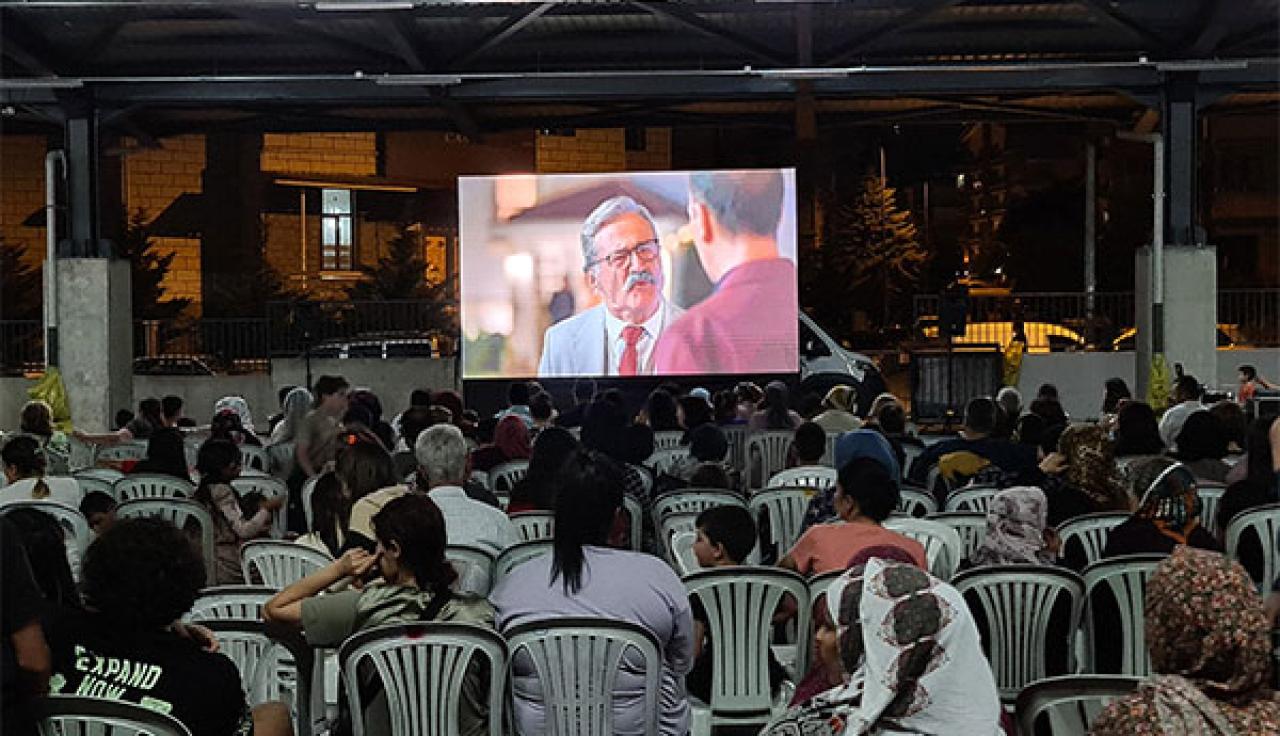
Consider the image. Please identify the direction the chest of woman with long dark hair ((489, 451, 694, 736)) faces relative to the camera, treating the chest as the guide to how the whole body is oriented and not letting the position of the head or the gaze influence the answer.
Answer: away from the camera

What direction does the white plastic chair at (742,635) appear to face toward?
away from the camera

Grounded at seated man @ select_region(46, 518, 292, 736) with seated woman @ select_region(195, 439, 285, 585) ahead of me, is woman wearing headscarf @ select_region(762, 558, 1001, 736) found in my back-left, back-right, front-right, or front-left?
back-right

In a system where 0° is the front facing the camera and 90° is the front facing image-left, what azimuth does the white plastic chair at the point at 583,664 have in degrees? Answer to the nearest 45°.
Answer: approximately 180°

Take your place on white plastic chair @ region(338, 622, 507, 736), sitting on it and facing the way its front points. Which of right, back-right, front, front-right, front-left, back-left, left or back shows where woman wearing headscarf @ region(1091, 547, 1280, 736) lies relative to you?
back-right

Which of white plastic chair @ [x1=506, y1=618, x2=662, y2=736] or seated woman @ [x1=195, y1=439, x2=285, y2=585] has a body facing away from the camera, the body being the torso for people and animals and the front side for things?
the white plastic chair

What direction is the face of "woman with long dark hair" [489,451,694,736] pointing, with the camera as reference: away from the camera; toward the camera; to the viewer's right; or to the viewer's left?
away from the camera

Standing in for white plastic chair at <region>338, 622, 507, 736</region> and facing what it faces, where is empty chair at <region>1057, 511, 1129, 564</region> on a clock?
The empty chair is roughly at 2 o'clock from the white plastic chair.

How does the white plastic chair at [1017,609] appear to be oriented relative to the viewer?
away from the camera

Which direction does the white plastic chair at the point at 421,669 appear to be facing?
away from the camera

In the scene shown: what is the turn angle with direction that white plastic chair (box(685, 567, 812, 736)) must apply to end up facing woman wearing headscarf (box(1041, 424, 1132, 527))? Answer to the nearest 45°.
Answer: approximately 45° to its right

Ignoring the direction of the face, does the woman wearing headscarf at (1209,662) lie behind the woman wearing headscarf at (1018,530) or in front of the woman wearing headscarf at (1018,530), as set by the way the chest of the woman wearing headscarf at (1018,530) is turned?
behind

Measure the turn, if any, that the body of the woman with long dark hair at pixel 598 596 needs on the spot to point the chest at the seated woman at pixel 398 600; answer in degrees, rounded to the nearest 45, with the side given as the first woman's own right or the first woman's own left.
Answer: approximately 90° to the first woman's own left
